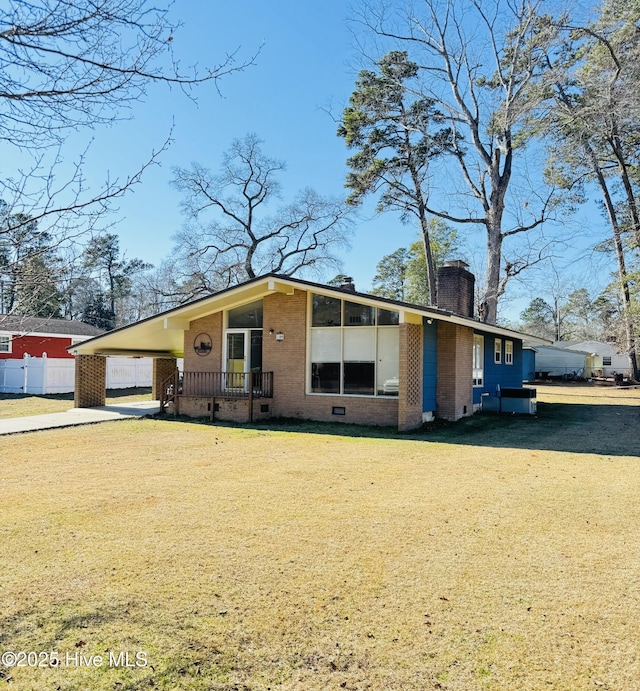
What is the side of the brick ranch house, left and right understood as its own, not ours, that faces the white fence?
right

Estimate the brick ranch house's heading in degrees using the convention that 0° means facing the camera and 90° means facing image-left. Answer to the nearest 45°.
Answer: approximately 45°

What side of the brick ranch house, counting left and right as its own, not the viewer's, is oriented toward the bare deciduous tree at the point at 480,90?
back

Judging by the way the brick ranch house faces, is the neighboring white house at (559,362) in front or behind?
behind

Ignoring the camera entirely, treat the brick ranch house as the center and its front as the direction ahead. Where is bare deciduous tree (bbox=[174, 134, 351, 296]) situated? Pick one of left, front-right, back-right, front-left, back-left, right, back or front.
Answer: back-right

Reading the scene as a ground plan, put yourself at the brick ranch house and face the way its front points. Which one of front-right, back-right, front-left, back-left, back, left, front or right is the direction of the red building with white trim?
right

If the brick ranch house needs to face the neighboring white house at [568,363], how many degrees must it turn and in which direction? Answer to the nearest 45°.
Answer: approximately 180°

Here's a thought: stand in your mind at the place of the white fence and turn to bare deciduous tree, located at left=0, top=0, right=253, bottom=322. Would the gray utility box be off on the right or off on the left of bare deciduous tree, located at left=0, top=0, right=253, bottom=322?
left
